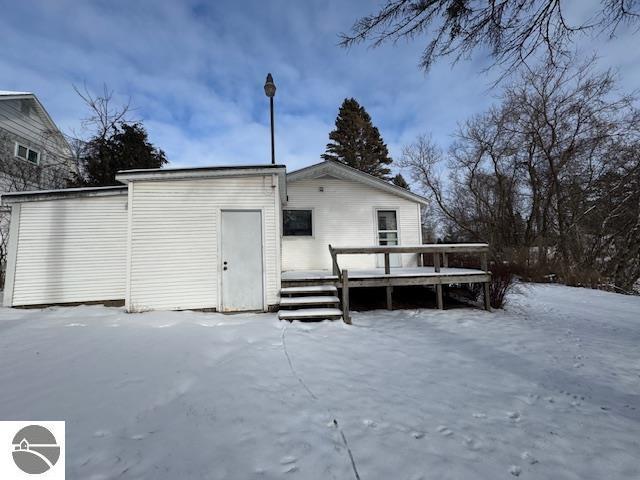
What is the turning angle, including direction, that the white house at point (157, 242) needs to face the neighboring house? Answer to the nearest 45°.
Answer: approximately 135° to its right

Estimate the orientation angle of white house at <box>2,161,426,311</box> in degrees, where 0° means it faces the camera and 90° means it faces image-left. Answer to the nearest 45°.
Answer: approximately 0°

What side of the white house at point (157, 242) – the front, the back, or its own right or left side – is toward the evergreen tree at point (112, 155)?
back

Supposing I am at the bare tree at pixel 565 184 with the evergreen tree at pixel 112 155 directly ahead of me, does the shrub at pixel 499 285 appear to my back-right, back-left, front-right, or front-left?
front-left

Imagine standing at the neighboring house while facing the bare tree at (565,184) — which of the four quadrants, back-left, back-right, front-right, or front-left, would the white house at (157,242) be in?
front-right

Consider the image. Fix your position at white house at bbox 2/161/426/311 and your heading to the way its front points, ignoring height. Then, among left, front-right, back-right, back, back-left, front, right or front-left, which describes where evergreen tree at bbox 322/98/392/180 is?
back-left

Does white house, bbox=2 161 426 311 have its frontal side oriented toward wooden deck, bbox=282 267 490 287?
no

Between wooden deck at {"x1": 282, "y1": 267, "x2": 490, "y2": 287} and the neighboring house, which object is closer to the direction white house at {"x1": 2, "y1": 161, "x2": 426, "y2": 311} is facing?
the wooden deck

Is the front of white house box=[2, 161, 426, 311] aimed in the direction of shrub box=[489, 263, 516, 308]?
no

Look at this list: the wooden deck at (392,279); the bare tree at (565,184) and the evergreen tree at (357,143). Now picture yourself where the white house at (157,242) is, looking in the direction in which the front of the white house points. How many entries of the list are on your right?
0

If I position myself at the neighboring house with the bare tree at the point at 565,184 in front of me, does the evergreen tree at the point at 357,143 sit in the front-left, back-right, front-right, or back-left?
front-left

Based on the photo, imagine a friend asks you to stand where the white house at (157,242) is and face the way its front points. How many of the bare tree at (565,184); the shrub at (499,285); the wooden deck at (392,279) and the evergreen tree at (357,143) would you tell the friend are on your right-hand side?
0

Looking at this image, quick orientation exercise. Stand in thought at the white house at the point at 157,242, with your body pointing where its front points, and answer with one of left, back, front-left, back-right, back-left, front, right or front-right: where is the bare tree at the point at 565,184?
left
